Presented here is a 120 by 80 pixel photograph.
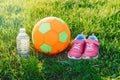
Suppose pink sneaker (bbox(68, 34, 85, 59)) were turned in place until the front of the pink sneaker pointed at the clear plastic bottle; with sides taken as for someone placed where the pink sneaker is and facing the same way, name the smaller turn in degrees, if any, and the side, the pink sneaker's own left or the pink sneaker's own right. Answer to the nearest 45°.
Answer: approximately 45° to the pink sneaker's own right

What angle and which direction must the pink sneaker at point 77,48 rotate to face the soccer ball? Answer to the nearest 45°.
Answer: approximately 45° to its right

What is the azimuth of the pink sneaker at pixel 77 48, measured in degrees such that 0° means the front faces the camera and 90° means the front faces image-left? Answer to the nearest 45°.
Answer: approximately 45°
